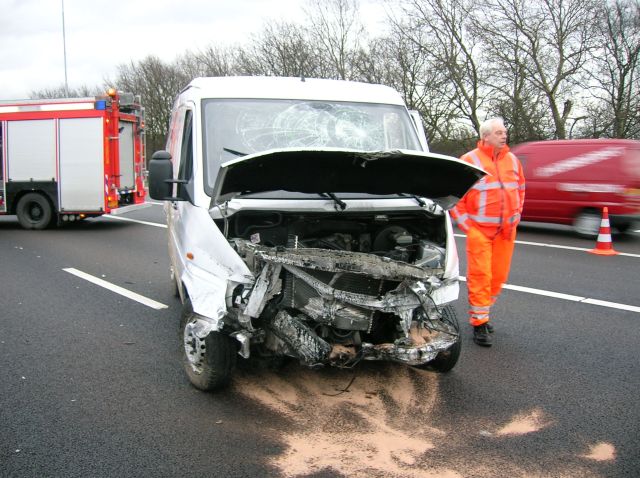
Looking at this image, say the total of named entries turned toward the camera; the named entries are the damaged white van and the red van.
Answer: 1

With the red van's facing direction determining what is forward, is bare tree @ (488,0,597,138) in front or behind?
in front

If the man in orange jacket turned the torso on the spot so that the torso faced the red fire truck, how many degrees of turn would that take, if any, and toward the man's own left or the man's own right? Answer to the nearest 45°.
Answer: approximately 180°

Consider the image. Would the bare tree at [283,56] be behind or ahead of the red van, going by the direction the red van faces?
ahead

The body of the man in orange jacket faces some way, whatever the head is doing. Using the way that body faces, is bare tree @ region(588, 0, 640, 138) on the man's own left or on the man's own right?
on the man's own left

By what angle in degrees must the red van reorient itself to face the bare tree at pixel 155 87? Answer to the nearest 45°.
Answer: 0° — it already faces it

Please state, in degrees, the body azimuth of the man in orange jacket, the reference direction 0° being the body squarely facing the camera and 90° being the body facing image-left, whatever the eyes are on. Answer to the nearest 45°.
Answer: approximately 315°

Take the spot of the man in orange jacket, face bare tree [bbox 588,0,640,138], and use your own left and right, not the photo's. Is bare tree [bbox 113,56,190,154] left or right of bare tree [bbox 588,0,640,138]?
left

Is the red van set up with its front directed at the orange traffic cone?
no

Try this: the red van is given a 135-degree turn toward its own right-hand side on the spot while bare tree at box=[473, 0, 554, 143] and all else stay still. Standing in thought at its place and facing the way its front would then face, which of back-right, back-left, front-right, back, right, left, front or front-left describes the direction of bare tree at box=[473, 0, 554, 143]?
left

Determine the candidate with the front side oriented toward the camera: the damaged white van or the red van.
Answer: the damaged white van

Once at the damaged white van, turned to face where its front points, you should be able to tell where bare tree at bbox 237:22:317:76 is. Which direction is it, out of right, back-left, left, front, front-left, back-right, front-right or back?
back

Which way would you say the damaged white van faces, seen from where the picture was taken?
facing the viewer

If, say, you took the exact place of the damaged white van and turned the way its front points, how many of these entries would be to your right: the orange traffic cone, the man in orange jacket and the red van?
0

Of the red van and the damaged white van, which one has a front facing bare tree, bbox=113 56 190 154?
the red van

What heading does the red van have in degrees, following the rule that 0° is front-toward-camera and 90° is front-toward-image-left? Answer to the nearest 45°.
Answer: approximately 135°
